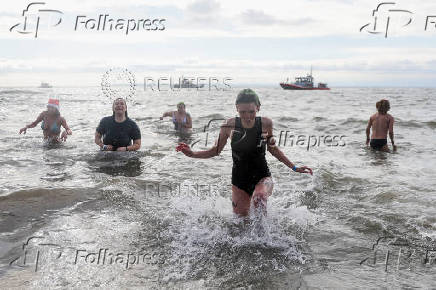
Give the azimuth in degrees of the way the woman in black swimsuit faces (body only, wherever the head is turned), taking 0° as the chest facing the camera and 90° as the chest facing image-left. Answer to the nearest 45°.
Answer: approximately 0°

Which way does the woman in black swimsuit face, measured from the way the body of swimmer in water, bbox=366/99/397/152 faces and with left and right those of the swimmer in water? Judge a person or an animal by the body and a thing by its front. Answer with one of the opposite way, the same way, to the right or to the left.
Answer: the opposite way

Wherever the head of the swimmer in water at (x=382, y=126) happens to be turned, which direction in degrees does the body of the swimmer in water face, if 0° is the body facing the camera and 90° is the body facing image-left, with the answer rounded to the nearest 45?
approximately 180°

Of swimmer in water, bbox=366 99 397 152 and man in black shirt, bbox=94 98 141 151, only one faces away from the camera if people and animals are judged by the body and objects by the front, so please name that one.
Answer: the swimmer in water

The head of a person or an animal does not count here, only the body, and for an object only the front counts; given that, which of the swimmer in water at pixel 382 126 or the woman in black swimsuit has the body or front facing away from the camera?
the swimmer in water
